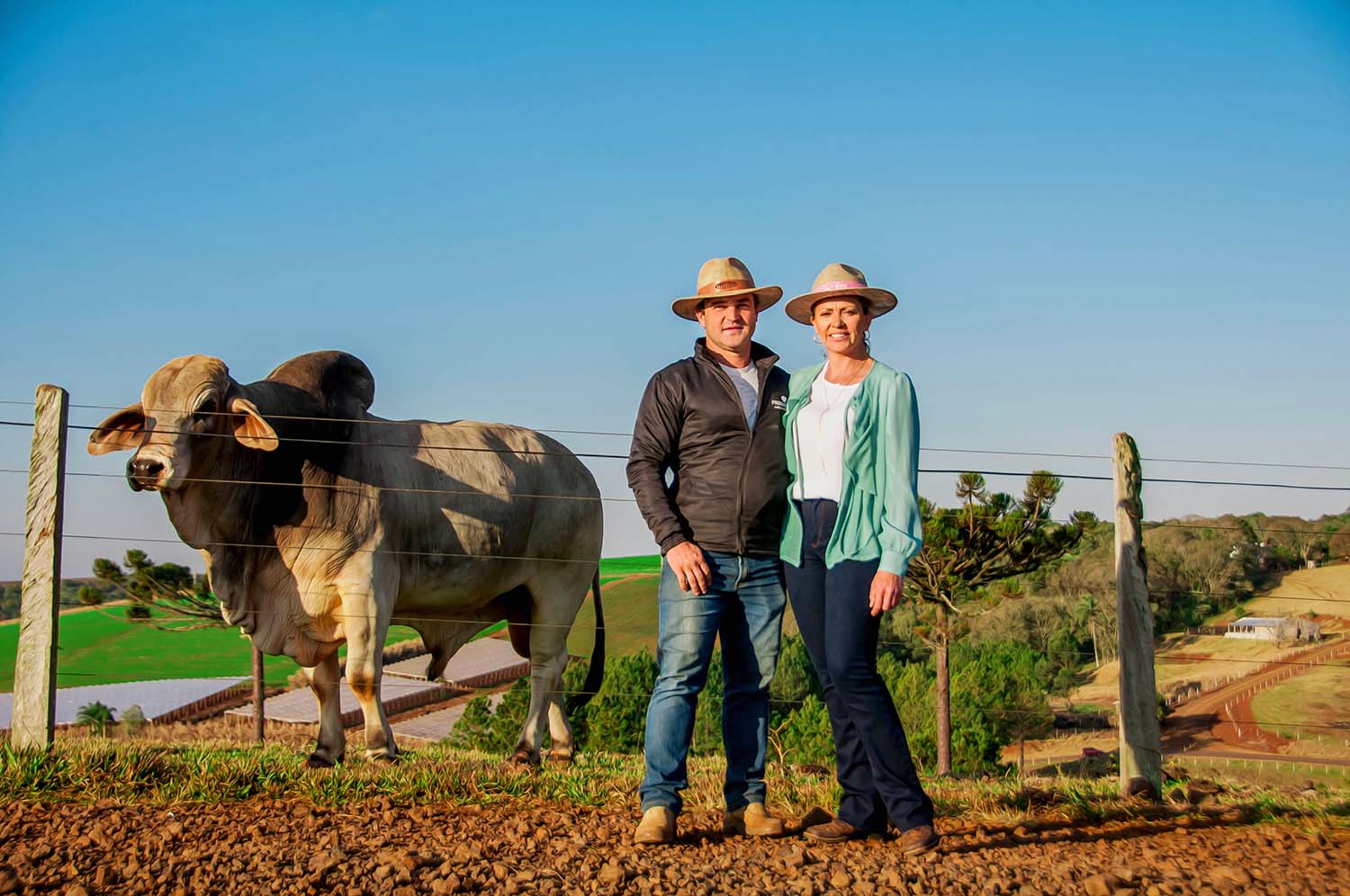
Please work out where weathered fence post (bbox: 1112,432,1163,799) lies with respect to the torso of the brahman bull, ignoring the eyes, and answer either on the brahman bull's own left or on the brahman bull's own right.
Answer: on the brahman bull's own left

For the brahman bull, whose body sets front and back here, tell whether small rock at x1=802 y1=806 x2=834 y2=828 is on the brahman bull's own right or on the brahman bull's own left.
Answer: on the brahman bull's own left

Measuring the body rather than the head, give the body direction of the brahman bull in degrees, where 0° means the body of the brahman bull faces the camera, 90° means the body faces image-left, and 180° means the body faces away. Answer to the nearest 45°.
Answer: approximately 45°

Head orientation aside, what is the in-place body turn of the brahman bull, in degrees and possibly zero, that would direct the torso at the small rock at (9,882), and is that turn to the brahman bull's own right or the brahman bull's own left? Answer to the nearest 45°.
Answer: approximately 45° to the brahman bull's own left

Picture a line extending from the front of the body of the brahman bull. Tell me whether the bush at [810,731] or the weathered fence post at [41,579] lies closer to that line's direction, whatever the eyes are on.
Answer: the weathered fence post

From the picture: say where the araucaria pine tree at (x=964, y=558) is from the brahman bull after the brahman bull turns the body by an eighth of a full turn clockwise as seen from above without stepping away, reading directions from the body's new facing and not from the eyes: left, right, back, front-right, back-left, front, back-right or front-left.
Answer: back-right

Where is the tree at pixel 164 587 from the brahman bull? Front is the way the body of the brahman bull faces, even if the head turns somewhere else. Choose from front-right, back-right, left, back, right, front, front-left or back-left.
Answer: back-right

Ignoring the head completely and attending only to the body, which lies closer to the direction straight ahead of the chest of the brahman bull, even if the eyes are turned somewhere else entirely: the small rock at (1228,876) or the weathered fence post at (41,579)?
the weathered fence post

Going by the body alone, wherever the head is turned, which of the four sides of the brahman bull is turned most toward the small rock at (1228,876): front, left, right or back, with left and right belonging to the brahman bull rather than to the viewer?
left

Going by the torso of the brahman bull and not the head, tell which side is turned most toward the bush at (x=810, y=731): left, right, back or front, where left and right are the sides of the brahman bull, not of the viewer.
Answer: back

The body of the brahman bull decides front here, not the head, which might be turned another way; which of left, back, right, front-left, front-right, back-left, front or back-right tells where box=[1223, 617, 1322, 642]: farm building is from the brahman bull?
back

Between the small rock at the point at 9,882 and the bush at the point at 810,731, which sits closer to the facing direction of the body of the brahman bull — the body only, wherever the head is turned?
the small rock
